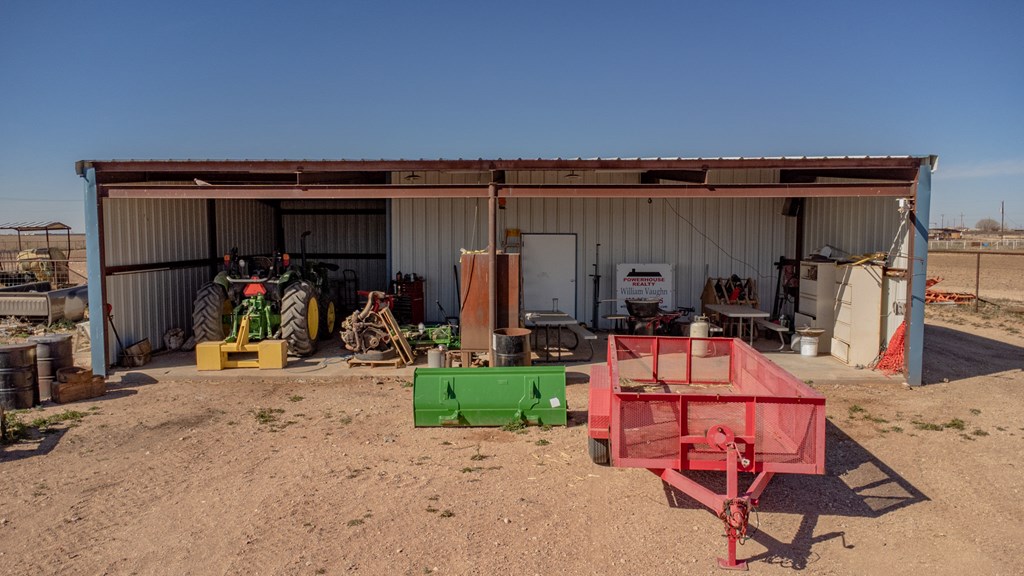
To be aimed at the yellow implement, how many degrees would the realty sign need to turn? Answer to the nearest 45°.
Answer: approximately 45° to its right

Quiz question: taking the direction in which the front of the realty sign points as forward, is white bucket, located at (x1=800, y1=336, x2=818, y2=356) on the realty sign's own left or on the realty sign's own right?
on the realty sign's own left

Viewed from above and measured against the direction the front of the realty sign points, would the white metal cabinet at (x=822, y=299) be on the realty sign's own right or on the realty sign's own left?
on the realty sign's own left

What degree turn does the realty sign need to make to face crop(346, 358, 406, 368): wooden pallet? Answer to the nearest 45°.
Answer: approximately 45° to its right

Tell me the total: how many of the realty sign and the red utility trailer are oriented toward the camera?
2

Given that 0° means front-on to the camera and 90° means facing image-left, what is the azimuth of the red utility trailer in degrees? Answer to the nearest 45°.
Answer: approximately 0°

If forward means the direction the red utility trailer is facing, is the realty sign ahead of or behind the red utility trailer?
behind

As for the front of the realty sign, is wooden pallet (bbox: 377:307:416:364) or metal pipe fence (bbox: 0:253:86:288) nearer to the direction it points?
the wooden pallet

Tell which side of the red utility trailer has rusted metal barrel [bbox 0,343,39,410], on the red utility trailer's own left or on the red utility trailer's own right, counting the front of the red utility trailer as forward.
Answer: on the red utility trailer's own right

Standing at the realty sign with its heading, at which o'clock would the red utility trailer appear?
The red utility trailer is roughly at 12 o'clock from the realty sign.
